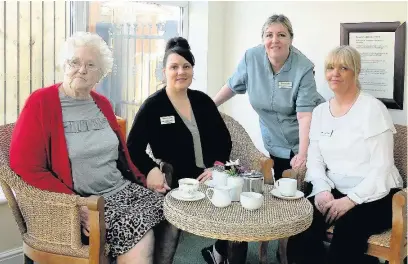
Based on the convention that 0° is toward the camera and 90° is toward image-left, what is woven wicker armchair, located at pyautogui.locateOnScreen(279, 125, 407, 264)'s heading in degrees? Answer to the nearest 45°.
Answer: approximately 45°

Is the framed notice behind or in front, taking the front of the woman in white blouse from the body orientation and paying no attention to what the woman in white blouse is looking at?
behind

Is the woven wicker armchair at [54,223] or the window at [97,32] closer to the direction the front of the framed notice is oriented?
the woven wicker armchair

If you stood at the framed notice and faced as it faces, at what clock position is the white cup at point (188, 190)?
The white cup is roughly at 1 o'clock from the framed notice.

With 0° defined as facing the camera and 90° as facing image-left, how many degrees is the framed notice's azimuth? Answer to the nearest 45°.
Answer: approximately 0°

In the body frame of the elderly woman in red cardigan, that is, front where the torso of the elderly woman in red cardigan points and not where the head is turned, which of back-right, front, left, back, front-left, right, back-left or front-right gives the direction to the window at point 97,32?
back-left
